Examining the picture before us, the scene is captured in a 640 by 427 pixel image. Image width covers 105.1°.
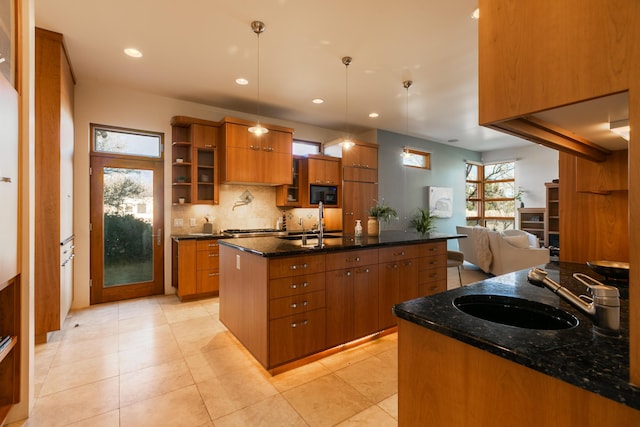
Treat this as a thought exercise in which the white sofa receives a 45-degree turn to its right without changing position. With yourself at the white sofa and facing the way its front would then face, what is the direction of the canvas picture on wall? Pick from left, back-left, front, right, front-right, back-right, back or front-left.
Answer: back-left

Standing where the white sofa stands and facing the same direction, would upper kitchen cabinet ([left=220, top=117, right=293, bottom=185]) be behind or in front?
behind

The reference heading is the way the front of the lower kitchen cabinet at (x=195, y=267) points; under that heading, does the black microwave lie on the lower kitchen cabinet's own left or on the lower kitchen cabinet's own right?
on the lower kitchen cabinet's own left

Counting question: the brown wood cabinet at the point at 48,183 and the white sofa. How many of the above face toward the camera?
0

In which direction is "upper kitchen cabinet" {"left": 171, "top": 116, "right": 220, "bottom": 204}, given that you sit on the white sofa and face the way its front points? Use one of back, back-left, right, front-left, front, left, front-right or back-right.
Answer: back

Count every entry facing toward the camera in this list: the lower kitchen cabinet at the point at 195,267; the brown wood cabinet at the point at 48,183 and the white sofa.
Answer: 1

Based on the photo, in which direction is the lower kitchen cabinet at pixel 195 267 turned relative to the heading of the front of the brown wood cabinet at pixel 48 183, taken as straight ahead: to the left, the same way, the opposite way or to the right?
to the right

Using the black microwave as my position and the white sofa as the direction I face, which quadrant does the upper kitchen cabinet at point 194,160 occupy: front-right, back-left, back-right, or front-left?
back-right

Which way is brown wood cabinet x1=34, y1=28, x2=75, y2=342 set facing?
to the viewer's right

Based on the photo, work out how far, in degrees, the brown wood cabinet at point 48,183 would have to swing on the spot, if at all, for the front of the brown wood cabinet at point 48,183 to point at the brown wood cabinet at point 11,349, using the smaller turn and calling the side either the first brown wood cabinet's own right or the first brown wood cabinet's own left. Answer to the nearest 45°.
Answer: approximately 90° to the first brown wood cabinet's own right

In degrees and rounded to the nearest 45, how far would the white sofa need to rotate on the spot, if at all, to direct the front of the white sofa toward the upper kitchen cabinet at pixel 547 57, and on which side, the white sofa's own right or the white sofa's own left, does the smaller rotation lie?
approximately 135° to the white sofa's own right

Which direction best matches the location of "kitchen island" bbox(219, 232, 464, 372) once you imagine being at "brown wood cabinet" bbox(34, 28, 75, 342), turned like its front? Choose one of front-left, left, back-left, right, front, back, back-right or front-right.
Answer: front-right
